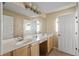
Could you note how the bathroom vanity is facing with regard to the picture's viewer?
facing the viewer and to the right of the viewer

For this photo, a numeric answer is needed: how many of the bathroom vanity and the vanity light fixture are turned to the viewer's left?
0
